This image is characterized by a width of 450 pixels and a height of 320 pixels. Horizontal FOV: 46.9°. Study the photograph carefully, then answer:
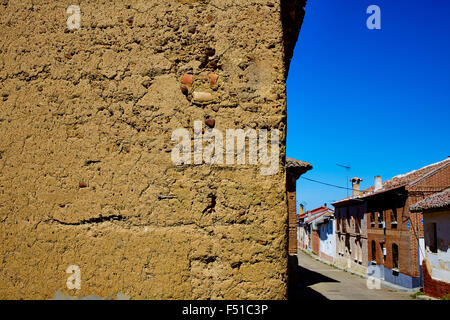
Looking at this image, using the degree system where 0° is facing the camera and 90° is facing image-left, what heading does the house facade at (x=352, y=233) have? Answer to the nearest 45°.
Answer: approximately 45°

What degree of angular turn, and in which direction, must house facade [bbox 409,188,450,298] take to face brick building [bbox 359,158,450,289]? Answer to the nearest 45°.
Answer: approximately 135° to its right

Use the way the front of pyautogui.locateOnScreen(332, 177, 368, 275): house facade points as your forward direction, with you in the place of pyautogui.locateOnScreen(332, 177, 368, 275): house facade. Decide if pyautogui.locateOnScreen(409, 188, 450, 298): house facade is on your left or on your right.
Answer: on your left

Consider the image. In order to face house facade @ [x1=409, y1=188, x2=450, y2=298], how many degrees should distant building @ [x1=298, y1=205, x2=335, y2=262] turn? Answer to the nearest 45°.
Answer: approximately 45° to its left

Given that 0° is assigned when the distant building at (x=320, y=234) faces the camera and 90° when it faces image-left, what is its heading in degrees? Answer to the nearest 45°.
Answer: approximately 45°

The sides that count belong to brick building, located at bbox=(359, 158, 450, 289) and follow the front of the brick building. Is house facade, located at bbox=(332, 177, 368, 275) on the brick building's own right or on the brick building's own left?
on the brick building's own right

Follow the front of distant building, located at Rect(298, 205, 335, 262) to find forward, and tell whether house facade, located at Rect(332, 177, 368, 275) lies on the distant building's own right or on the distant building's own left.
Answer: on the distant building's own left

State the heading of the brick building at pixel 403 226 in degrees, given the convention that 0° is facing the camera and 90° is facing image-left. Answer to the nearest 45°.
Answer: approximately 45°
